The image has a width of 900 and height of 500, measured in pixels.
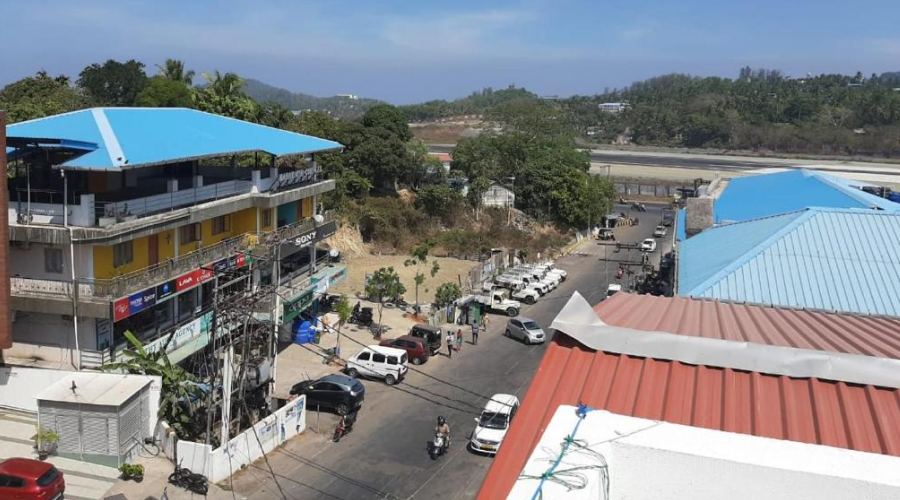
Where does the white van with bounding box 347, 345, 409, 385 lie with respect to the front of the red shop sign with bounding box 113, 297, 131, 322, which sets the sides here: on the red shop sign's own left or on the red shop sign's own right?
on the red shop sign's own left

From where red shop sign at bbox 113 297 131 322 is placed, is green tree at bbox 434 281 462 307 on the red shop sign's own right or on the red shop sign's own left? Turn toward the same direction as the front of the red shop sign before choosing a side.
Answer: on the red shop sign's own left

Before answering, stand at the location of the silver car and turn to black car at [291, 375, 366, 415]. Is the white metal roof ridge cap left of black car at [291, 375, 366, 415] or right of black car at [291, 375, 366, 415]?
left

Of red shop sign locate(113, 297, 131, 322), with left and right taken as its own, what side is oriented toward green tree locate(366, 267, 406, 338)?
left

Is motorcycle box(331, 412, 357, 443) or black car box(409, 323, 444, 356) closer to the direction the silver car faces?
the motorcycle

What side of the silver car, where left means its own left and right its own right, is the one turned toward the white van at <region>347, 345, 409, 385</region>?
right

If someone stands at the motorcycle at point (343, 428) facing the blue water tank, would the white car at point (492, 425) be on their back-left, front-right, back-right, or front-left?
back-right

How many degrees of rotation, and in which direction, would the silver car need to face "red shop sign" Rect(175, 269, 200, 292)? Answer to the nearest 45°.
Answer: approximately 90° to its right
